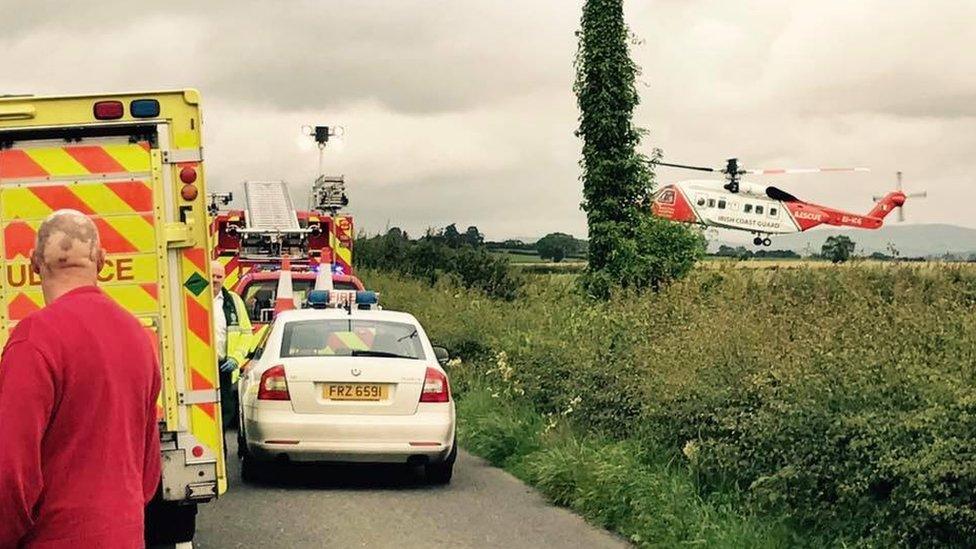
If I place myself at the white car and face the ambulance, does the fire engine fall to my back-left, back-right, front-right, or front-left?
back-right

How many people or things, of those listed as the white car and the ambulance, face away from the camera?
2

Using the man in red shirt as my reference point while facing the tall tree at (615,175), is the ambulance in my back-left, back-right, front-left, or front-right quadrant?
front-left

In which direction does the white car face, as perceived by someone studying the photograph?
facing away from the viewer

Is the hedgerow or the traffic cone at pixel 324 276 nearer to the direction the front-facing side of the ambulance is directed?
the traffic cone

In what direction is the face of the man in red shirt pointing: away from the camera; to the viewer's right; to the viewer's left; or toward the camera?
away from the camera

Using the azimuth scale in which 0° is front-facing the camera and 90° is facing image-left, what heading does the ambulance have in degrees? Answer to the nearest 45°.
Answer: approximately 180°

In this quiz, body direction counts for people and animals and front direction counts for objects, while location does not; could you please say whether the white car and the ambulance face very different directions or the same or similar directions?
same or similar directions

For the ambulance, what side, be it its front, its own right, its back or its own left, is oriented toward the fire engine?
front

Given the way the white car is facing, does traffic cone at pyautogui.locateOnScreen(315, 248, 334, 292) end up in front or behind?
in front

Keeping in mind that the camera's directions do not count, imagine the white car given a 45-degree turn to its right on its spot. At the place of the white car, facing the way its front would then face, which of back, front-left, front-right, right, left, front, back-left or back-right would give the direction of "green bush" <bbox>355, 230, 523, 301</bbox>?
front-left
